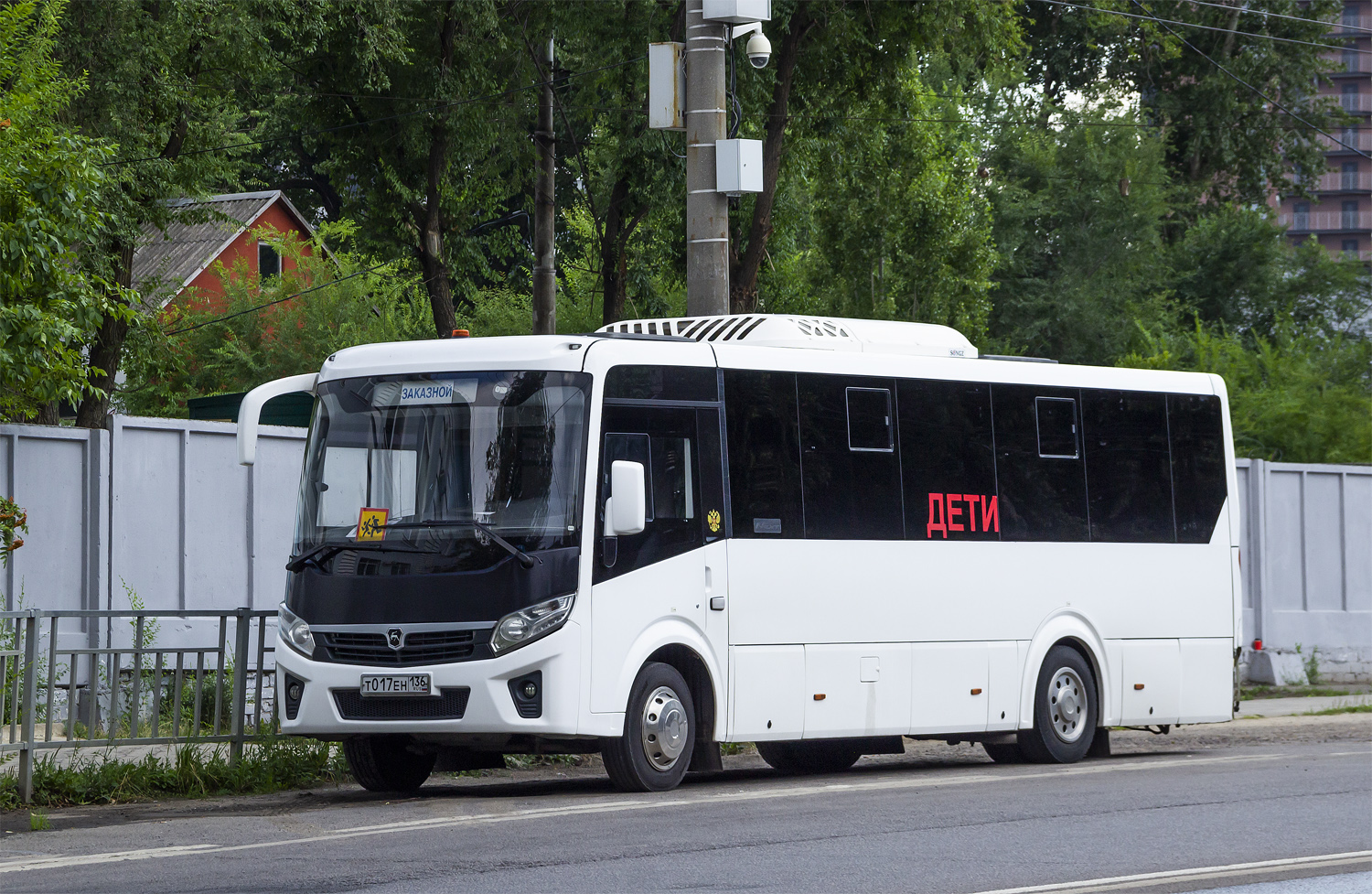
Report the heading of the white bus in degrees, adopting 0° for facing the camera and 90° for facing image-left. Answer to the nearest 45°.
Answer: approximately 45°

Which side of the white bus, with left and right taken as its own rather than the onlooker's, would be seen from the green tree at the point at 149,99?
right

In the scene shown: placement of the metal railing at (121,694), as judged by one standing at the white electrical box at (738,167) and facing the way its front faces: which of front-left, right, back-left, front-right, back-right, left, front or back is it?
right

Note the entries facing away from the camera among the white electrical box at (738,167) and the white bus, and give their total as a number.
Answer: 0

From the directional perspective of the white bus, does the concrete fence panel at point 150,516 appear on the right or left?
on its right

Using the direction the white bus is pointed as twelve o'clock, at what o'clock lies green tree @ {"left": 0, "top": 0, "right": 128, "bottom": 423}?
The green tree is roughly at 2 o'clock from the white bus.

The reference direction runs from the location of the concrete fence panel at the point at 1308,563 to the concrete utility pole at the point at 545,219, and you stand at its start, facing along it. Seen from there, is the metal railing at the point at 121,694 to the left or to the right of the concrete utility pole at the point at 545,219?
left

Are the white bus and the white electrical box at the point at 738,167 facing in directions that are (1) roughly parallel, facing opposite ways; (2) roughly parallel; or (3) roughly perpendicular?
roughly perpendicular

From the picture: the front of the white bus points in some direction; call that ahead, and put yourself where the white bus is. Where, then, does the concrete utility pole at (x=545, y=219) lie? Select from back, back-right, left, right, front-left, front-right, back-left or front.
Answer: back-right
